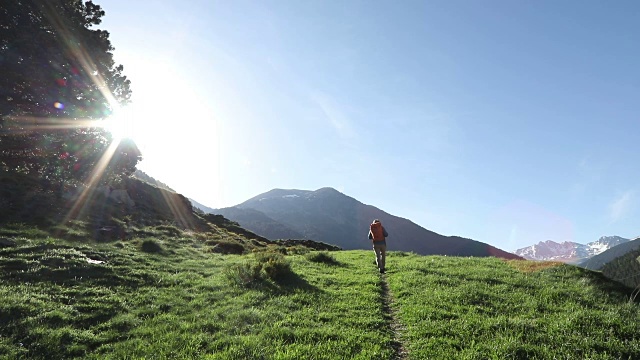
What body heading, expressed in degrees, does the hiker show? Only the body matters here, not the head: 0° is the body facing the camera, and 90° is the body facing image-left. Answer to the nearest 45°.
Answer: approximately 180°

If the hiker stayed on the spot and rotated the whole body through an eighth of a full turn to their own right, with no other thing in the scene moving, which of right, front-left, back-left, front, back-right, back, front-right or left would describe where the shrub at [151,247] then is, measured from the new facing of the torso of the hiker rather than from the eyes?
back-left

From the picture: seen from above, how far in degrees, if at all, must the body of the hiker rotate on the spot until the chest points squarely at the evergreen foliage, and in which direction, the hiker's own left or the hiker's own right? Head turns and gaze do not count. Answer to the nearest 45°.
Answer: approximately 90° to the hiker's own left

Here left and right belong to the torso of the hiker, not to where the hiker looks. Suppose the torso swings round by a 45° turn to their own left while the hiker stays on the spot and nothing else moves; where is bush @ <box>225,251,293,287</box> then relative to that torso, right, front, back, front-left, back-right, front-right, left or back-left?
left
